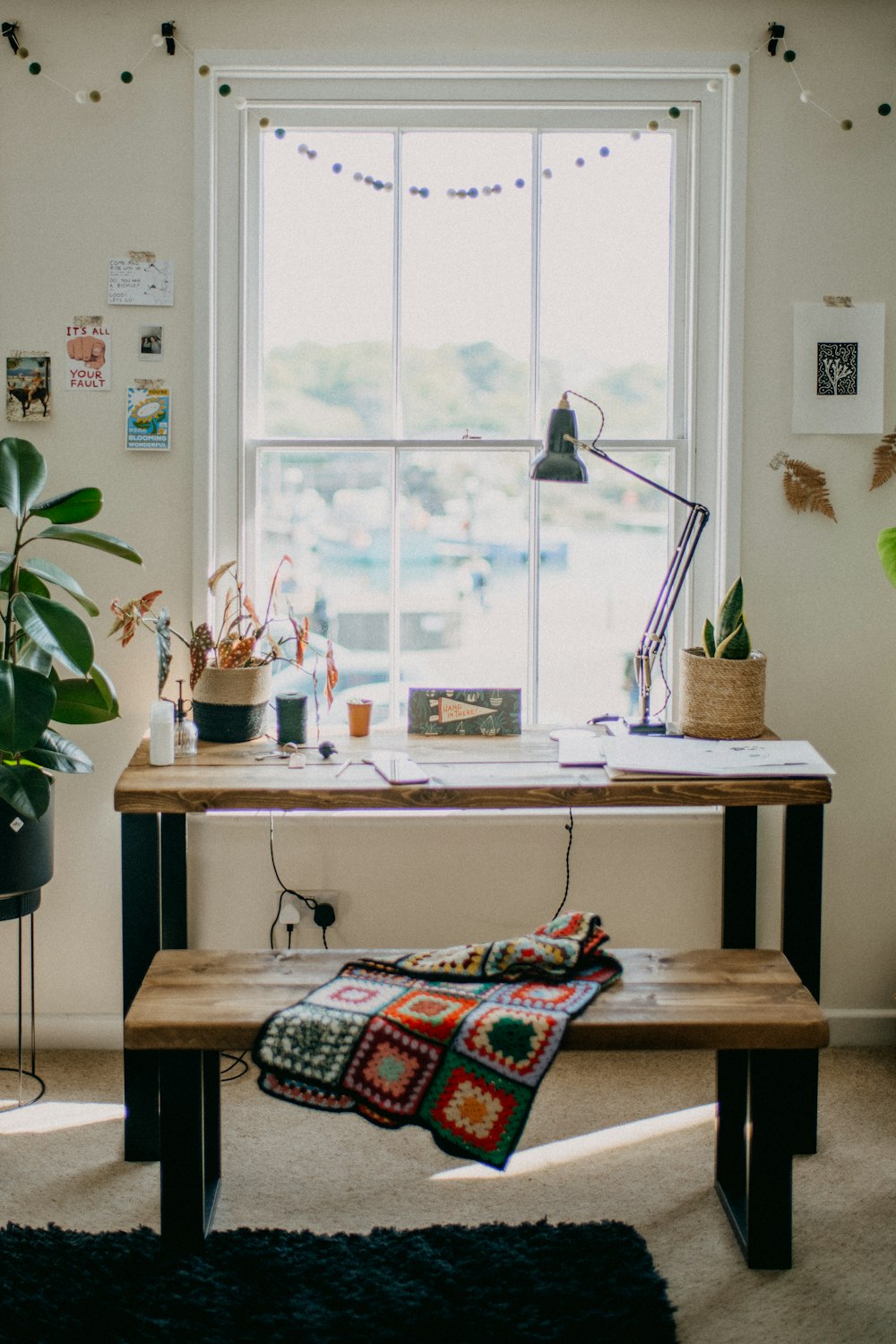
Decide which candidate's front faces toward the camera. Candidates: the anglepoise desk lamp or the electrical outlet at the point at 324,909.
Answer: the electrical outlet

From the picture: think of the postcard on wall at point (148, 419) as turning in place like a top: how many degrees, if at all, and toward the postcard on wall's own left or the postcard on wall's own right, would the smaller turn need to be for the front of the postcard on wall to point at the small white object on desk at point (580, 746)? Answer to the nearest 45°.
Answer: approximately 45° to the postcard on wall's own left

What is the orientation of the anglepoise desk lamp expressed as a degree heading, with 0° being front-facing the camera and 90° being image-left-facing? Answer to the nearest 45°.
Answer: approximately 90°

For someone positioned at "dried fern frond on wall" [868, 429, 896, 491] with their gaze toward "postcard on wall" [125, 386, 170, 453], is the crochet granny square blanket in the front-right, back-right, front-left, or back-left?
front-left

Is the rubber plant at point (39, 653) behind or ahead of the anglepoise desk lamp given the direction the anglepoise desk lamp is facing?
ahead

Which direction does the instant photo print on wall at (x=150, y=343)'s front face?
toward the camera

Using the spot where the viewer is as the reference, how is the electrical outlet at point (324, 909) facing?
facing the viewer

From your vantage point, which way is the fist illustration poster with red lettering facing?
toward the camera

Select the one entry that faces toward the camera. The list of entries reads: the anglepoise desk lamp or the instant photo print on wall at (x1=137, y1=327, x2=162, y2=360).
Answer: the instant photo print on wall

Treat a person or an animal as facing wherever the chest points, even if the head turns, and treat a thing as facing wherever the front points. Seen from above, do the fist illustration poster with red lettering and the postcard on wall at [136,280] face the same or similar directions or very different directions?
same or similar directions

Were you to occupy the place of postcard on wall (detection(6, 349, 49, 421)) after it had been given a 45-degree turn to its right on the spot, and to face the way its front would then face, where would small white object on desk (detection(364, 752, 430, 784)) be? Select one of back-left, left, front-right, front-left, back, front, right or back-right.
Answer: left

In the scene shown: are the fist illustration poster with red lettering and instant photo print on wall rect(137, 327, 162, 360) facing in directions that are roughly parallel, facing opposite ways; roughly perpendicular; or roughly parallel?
roughly parallel

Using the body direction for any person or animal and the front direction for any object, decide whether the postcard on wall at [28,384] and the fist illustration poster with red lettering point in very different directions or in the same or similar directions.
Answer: same or similar directions
